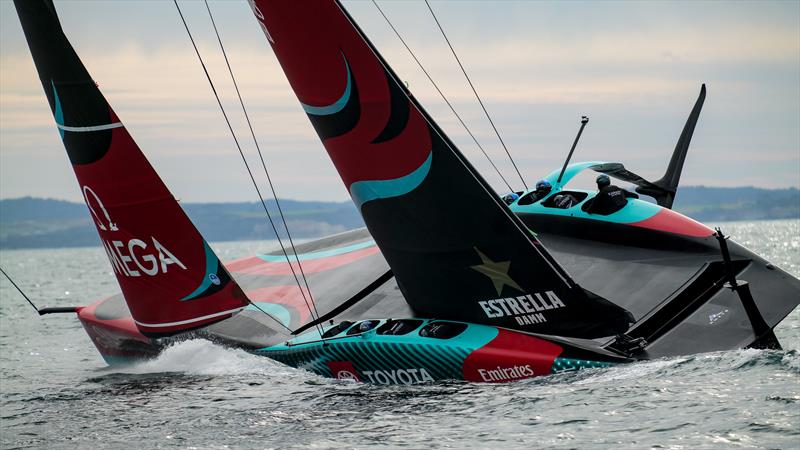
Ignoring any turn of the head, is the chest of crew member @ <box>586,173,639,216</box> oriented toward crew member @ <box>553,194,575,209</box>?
yes

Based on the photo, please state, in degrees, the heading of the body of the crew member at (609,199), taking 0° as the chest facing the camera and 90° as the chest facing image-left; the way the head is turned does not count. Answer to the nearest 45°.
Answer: approximately 135°
